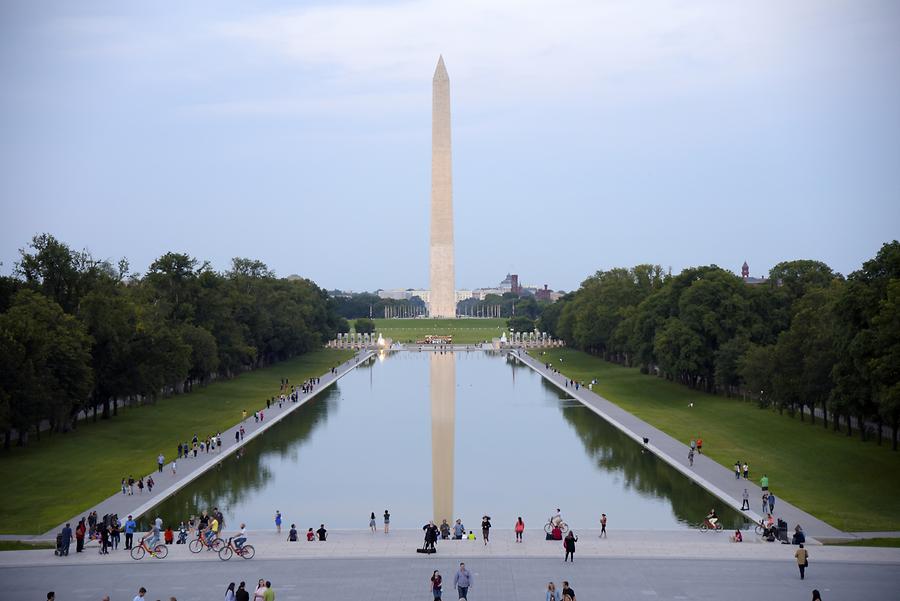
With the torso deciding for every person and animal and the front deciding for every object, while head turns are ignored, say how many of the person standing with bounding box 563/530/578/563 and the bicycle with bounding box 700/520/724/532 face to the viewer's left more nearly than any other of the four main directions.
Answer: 1

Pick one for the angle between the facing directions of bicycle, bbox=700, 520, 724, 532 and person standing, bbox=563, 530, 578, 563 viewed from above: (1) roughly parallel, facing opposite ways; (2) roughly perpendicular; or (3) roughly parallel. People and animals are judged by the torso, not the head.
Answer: roughly perpendicular

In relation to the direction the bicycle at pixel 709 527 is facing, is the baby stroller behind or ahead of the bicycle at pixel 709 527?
ahead

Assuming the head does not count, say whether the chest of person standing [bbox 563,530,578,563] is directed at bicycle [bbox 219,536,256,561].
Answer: no

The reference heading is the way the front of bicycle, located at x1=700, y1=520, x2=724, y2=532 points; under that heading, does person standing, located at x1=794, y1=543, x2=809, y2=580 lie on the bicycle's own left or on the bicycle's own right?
on the bicycle's own left

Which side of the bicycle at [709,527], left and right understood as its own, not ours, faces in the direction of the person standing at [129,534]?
front

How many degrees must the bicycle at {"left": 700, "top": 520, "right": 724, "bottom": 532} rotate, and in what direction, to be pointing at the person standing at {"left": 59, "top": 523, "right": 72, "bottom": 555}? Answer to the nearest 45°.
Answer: approximately 45° to its left

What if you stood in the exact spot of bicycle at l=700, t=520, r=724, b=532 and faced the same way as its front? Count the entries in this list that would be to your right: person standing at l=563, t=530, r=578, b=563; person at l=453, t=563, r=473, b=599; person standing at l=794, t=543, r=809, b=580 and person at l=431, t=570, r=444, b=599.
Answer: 0

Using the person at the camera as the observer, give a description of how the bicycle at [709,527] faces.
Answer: facing to the left of the viewer

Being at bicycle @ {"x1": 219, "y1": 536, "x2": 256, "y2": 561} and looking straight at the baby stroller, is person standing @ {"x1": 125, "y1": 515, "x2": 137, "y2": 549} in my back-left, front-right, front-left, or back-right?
front-right
